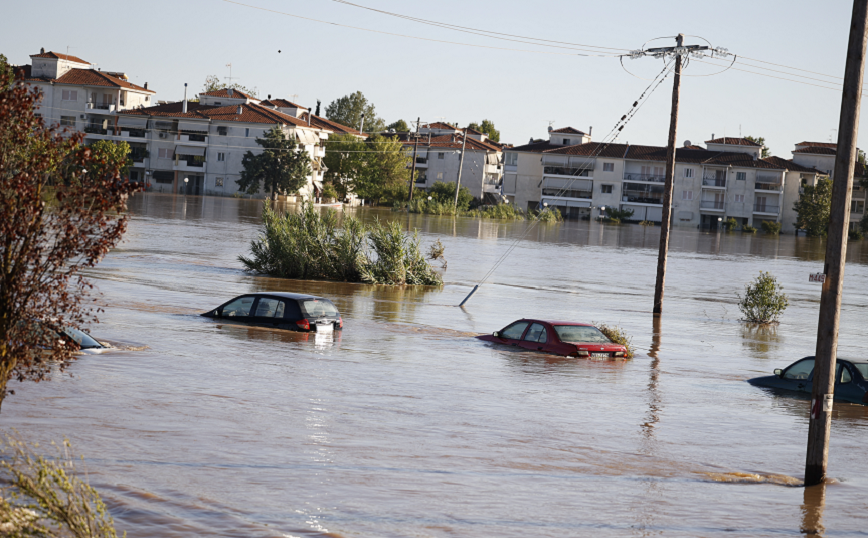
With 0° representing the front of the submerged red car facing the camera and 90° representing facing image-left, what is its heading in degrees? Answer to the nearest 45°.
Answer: approximately 135°

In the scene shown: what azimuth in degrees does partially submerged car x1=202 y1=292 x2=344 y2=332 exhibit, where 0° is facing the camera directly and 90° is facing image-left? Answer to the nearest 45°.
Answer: approximately 135°

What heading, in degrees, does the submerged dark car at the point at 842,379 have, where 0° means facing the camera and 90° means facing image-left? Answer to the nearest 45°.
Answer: approximately 135°

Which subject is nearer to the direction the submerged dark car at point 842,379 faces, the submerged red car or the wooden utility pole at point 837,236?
the submerged red car

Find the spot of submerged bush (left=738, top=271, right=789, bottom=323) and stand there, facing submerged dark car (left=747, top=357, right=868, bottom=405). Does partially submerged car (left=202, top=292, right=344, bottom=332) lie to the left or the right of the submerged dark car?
right

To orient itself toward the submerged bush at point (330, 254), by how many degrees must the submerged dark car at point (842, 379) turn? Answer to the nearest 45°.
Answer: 0° — it already faces it

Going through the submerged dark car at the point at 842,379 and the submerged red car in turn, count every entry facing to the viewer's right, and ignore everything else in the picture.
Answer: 0

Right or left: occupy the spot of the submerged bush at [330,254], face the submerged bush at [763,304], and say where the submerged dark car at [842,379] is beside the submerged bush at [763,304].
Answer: right

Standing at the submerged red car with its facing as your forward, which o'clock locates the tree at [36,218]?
The tree is roughly at 8 o'clock from the submerged red car.

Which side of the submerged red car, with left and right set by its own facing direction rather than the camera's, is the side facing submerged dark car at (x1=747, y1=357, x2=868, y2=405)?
back

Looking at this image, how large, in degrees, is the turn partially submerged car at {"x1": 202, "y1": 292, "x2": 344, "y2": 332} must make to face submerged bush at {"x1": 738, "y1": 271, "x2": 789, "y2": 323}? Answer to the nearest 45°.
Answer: approximately 90° to its right

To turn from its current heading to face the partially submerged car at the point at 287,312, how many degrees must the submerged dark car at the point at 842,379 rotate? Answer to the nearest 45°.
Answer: approximately 45° to its left

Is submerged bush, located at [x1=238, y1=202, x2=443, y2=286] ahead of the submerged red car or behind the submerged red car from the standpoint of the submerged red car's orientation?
ahead

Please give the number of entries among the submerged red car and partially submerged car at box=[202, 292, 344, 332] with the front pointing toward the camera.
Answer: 0

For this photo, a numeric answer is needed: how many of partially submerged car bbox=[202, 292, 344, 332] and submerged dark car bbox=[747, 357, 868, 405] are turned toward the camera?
0
